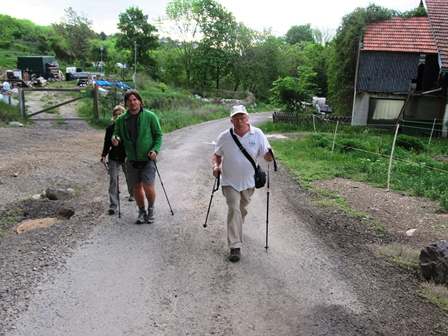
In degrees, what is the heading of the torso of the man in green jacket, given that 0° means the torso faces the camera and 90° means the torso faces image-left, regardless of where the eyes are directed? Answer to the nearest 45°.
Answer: approximately 0°

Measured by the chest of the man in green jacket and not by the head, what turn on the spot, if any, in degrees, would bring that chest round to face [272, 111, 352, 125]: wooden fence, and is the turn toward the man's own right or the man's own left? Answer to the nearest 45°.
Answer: approximately 135° to the man's own left

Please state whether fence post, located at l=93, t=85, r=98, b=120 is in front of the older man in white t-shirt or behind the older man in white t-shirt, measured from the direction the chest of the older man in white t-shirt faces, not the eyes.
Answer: behind

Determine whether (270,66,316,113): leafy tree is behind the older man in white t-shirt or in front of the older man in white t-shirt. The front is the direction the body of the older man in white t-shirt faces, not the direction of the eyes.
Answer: behind

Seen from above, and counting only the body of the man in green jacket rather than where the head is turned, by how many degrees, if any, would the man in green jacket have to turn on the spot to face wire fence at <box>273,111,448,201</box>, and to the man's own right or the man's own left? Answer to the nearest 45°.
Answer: approximately 135° to the man's own left

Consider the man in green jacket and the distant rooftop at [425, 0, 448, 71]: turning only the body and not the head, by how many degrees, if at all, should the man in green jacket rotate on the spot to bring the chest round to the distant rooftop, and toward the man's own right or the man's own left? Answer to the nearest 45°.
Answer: approximately 135° to the man's own left

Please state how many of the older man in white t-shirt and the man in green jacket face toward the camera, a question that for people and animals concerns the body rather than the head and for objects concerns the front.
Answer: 2
